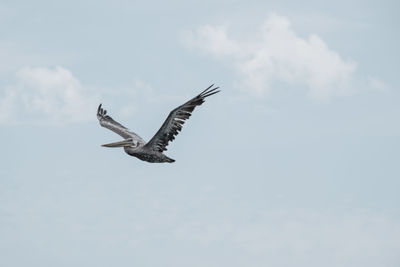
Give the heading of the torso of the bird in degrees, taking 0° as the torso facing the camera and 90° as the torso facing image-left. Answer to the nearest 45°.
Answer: approximately 45°
